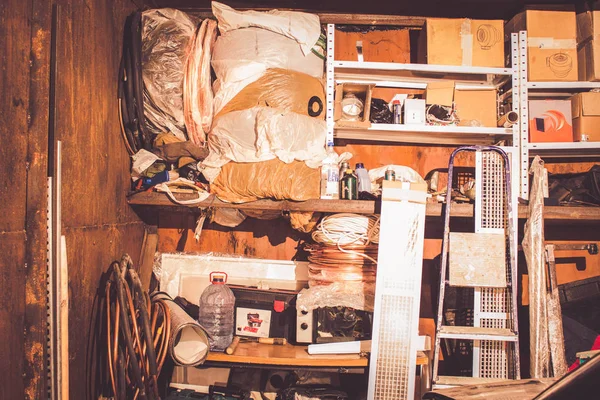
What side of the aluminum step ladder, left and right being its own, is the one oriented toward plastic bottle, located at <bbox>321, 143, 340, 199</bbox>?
right

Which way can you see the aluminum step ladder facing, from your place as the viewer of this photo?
facing the viewer

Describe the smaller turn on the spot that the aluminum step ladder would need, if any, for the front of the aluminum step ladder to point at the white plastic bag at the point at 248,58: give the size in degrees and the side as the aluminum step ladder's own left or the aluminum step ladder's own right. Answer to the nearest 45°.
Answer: approximately 90° to the aluminum step ladder's own right

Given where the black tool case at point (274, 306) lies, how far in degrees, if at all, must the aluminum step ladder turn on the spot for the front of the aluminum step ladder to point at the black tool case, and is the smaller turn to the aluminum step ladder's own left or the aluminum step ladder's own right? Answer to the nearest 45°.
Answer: approximately 90° to the aluminum step ladder's own right

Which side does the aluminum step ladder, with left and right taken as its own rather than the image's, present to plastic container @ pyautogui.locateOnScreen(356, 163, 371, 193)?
right

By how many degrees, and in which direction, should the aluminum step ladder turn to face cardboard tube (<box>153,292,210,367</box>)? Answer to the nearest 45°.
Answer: approximately 45° to its right

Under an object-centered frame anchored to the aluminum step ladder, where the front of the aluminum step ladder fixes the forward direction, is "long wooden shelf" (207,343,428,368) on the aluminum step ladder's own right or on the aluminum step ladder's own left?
on the aluminum step ladder's own right

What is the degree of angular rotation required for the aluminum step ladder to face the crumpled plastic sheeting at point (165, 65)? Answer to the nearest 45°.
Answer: approximately 90° to its right
